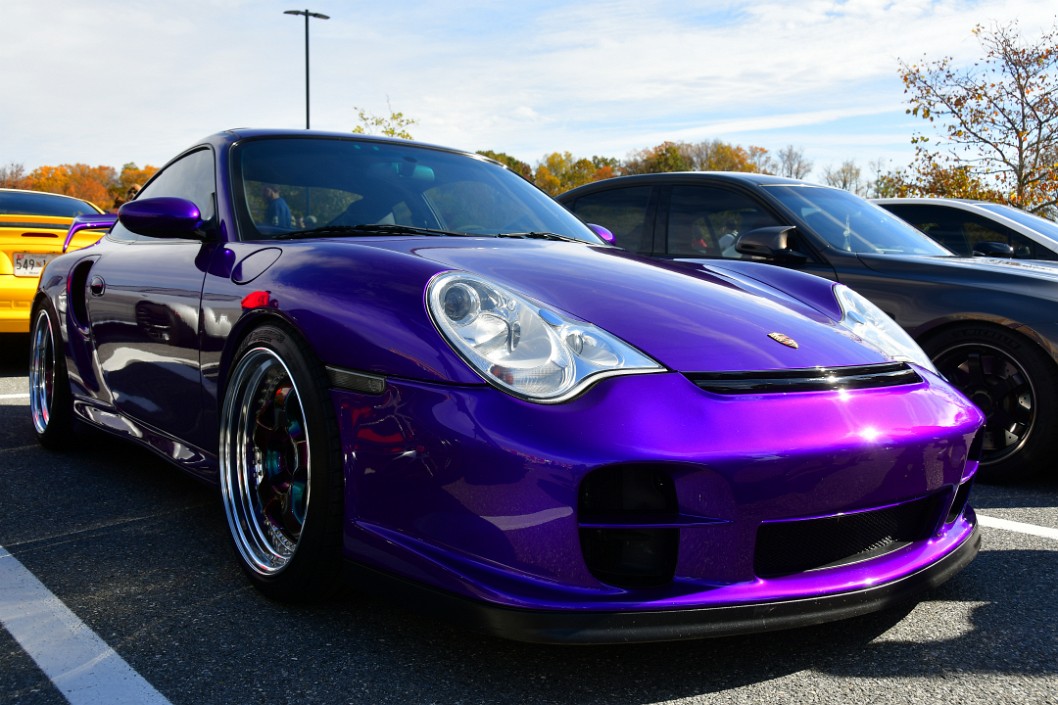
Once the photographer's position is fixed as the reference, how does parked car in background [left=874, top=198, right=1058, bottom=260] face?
facing the viewer and to the right of the viewer

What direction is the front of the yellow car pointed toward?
away from the camera

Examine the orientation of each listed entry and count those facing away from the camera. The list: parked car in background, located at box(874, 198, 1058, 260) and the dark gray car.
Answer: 0

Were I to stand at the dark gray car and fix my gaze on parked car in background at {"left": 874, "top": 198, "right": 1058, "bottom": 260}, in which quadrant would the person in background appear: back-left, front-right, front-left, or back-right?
front-left

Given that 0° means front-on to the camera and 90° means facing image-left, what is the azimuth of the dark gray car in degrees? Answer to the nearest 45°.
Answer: approximately 315°

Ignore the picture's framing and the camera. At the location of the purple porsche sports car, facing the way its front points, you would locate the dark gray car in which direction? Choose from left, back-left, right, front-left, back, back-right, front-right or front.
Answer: left

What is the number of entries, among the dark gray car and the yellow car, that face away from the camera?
1

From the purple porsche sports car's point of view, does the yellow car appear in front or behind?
behind

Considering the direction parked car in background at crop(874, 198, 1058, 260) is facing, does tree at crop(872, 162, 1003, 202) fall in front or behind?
behind

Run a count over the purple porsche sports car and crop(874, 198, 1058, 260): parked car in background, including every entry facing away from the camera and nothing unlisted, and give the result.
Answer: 0

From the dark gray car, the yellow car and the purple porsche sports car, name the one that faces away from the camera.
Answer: the yellow car
